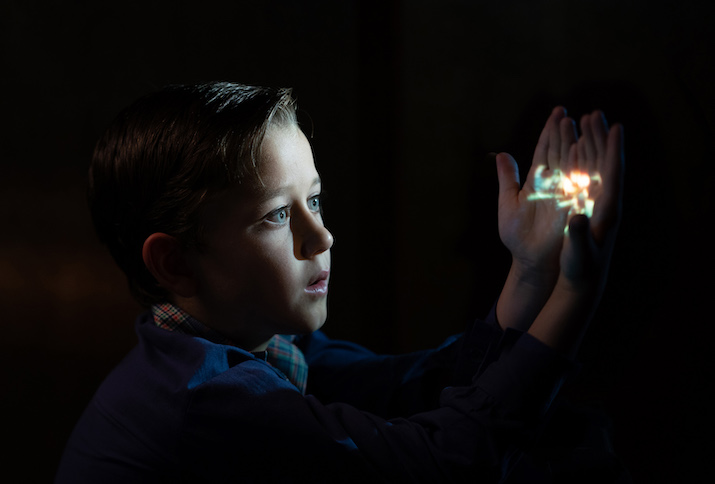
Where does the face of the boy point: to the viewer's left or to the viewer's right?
to the viewer's right

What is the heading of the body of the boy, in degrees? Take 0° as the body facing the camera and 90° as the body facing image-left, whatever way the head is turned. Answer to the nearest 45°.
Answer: approximately 270°
